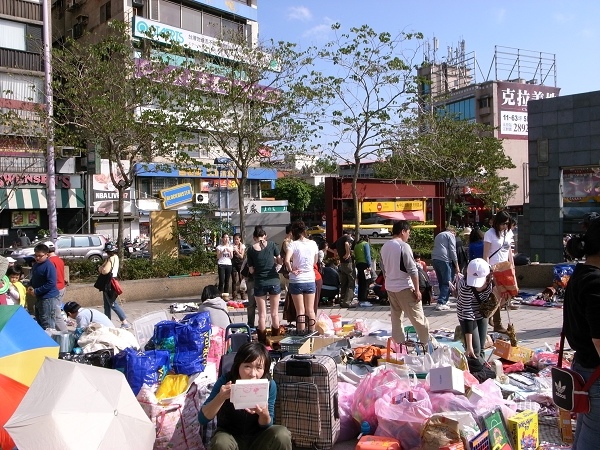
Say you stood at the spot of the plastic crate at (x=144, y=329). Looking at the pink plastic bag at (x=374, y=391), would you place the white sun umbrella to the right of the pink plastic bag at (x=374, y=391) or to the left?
right

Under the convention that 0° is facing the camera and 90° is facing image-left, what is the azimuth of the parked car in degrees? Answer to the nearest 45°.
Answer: approximately 90°

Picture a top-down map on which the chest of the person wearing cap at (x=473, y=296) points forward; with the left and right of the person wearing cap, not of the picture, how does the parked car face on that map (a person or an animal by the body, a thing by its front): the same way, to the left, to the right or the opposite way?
to the right

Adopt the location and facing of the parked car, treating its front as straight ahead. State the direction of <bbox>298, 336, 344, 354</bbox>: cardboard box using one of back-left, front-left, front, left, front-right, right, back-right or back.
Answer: left

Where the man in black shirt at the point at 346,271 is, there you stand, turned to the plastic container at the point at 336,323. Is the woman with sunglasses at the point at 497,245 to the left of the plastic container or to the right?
left

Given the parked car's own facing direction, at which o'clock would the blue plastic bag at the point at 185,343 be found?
The blue plastic bag is roughly at 9 o'clock from the parked car.

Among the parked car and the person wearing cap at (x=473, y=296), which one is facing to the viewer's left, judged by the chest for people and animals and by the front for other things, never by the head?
the parked car
